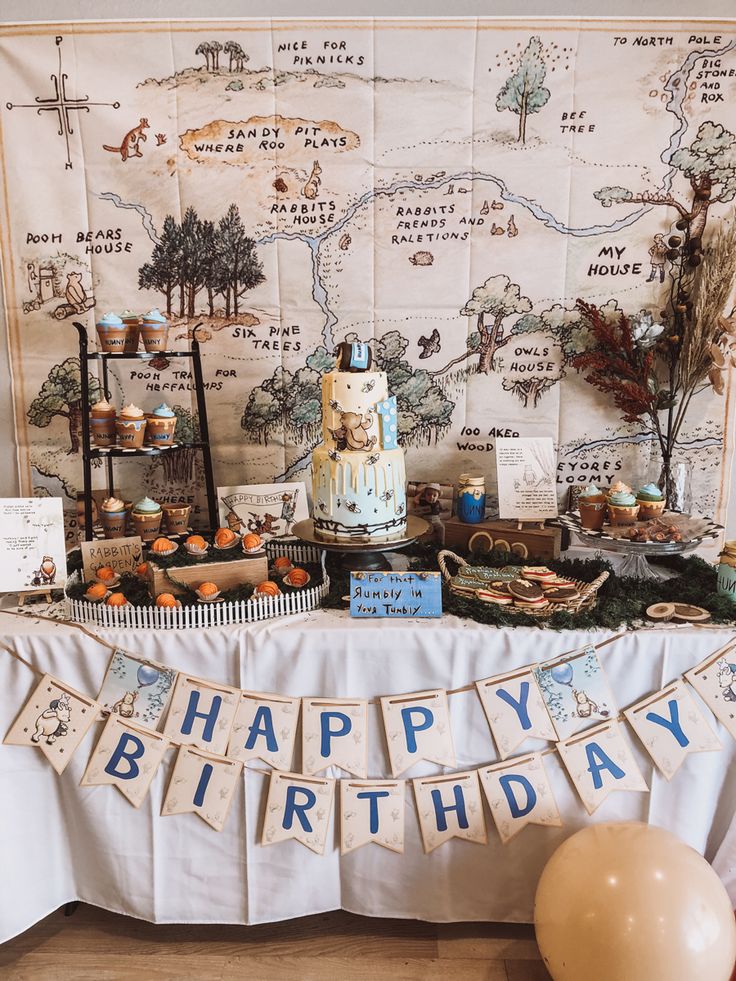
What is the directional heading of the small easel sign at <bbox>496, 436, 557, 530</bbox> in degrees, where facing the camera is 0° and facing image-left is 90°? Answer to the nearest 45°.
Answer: approximately 0°

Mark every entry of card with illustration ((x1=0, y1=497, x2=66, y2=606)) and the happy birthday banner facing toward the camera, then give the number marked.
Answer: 2

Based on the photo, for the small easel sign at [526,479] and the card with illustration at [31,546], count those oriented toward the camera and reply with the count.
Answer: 2

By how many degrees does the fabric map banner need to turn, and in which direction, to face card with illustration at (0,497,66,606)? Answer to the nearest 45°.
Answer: approximately 45° to its right

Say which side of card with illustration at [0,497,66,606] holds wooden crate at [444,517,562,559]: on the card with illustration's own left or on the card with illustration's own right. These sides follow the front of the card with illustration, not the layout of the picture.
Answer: on the card with illustration's own left

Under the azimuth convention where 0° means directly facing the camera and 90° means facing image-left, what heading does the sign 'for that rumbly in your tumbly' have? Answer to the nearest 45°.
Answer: approximately 0°

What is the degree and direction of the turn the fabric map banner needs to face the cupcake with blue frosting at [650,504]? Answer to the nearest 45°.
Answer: approximately 45° to its left

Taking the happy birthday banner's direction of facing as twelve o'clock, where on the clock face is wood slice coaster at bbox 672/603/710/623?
The wood slice coaster is roughly at 9 o'clock from the happy birthday banner.
